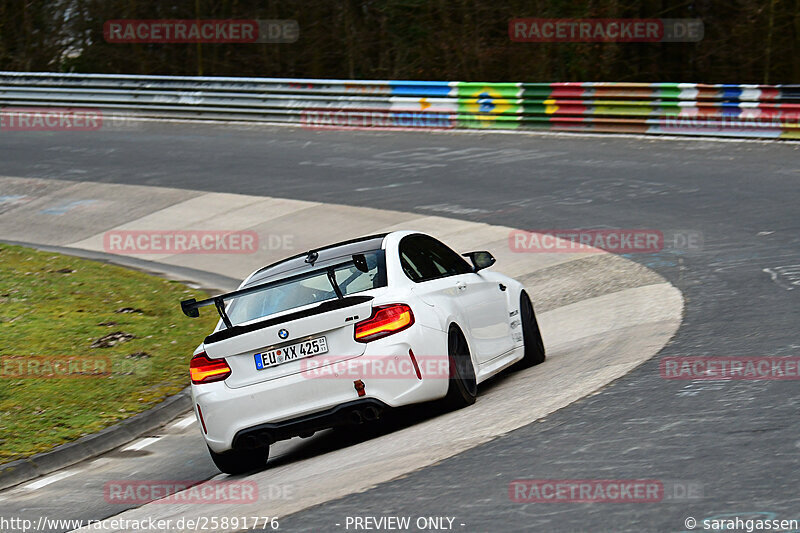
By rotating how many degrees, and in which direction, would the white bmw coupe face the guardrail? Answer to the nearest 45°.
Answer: approximately 45° to its left

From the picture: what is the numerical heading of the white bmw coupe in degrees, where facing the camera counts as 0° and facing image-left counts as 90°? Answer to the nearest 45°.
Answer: approximately 225°
